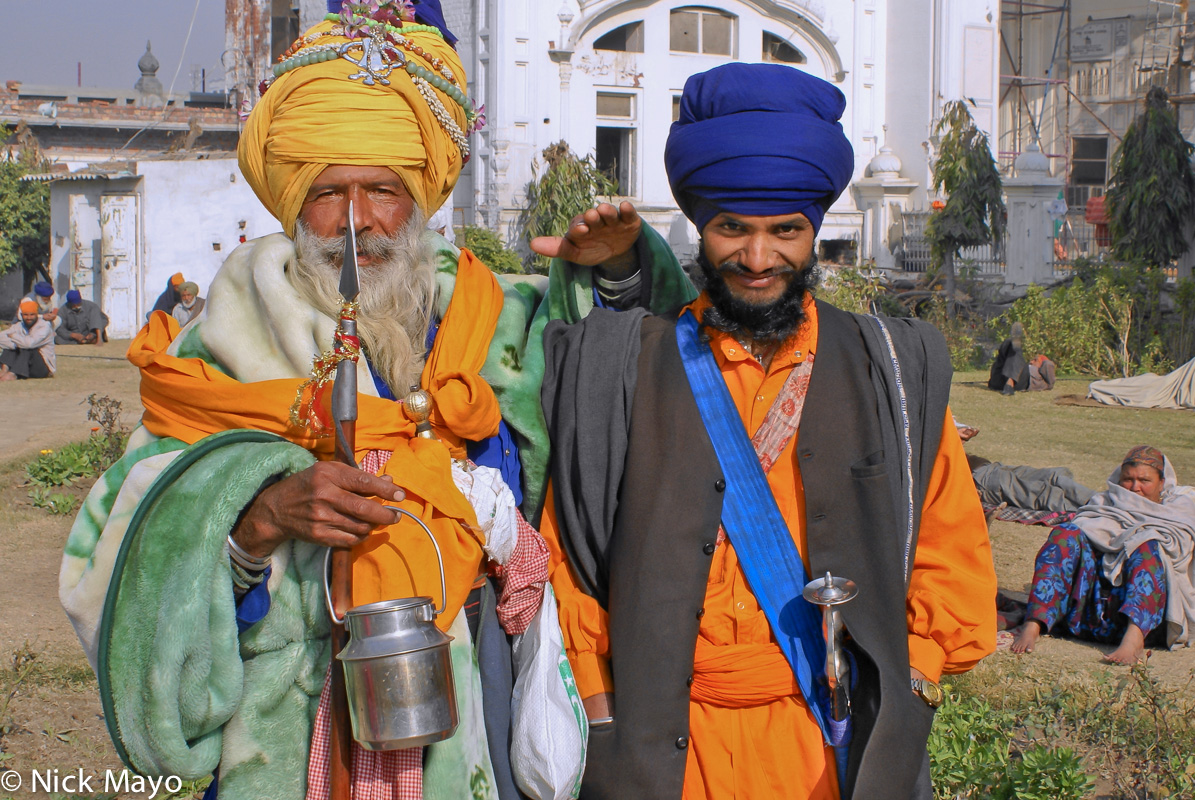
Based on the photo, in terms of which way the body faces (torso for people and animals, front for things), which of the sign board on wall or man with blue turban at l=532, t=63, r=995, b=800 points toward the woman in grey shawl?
the sign board on wall

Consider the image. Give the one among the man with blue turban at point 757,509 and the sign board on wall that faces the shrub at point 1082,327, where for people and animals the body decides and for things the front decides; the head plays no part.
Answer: the sign board on wall

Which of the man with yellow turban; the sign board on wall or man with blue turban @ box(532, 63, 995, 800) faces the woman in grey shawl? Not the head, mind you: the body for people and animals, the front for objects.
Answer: the sign board on wall

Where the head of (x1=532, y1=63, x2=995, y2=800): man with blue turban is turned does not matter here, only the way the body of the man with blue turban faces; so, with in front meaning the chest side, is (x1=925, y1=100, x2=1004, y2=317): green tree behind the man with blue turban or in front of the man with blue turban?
behind

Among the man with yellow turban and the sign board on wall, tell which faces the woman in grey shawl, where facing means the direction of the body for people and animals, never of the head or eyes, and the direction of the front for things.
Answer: the sign board on wall

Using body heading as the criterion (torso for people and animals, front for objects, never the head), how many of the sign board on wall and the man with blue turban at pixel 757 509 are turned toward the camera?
2

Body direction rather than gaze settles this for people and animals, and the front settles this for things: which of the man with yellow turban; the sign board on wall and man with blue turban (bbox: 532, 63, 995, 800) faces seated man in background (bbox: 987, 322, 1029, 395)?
the sign board on wall

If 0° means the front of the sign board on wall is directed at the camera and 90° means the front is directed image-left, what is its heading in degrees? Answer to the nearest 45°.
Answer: approximately 0°

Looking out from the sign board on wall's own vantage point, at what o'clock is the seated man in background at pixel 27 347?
The seated man in background is roughly at 1 o'clock from the sign board on wall.
